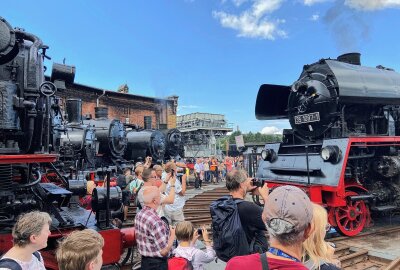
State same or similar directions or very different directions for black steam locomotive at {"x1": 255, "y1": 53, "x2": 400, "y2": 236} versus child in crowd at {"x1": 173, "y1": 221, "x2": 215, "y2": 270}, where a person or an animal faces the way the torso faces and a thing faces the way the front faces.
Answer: very different directions

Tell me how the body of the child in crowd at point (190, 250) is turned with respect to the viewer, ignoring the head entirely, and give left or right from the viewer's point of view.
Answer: facing away from the viewer and to the right of the viewer

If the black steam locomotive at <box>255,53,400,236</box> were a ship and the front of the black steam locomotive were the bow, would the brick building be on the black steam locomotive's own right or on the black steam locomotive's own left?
on the black steam locomotive's own right

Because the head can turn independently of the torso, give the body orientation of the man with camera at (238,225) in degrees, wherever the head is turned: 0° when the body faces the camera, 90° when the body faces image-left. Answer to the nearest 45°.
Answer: approximately 225°

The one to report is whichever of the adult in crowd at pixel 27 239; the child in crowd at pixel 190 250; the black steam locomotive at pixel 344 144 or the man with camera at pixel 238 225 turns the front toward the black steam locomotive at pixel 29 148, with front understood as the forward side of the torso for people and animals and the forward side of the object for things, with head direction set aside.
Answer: the black steam locomotive at pixel 344 144

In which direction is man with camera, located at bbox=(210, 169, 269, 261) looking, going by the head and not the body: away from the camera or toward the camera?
away from the camera

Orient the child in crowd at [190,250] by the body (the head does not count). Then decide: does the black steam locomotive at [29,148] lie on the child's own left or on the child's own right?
on the child's own left

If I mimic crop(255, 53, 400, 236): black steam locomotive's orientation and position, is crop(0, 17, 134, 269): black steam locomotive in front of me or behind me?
in front

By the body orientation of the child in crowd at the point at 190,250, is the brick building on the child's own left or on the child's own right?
on the child's own left
